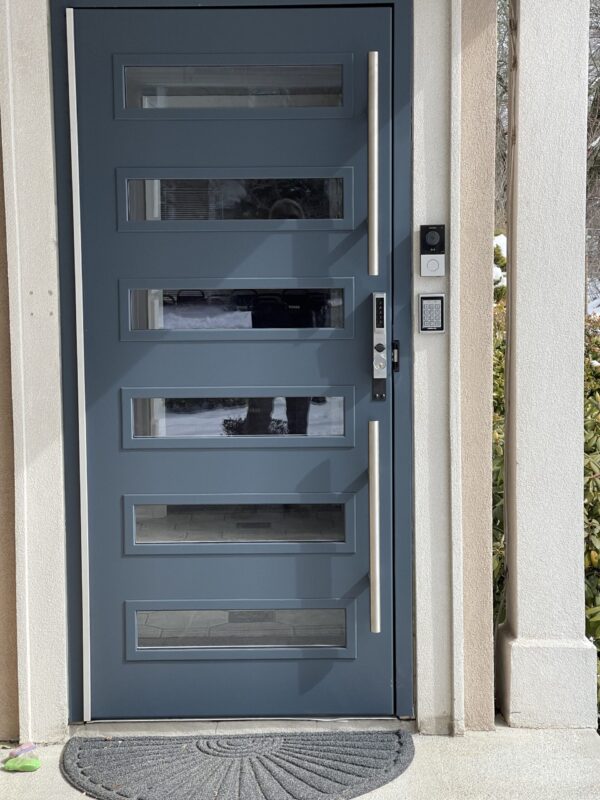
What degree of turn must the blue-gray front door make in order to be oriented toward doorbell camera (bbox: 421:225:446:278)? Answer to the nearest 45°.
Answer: approximately 90° to its left

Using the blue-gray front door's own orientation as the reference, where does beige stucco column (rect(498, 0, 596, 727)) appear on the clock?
The beige stucco column is roughly at 9 o'clock from the blue-gray front door.

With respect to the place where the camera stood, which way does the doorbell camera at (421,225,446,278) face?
facing the viewer

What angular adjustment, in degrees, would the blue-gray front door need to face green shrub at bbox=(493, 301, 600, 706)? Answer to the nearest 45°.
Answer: approximately 90° to its left

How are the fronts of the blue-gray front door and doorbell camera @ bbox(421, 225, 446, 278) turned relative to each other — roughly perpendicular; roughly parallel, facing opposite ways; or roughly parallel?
roughly parallel

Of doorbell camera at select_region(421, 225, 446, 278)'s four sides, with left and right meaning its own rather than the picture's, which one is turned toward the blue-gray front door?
right

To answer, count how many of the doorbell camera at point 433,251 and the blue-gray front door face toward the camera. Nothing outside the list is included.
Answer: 2

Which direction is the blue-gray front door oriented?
toward the camera
